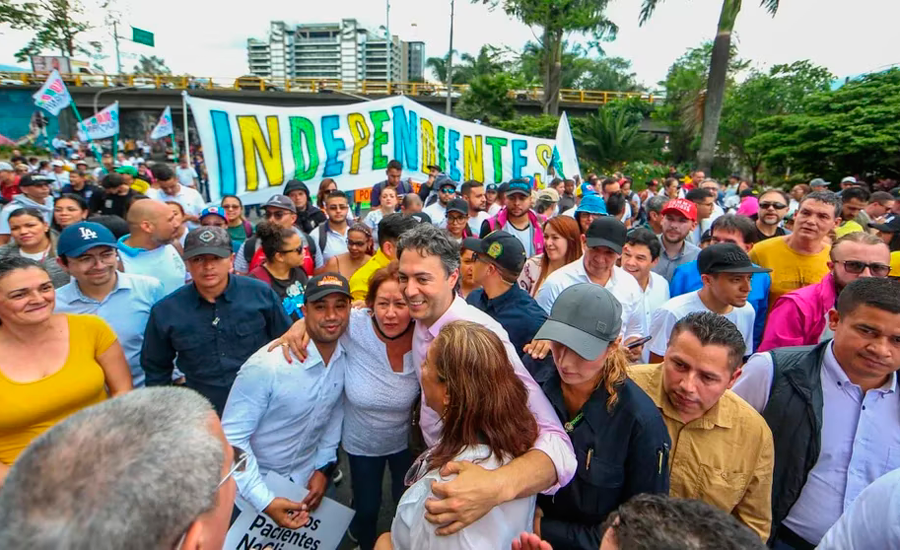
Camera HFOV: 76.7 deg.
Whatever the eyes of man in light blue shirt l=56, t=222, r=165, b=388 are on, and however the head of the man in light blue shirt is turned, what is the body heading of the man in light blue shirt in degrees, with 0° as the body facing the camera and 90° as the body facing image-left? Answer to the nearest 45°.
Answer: approximately 0°

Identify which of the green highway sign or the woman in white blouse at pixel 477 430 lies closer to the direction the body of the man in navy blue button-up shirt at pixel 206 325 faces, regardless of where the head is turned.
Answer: the woman in white blouse

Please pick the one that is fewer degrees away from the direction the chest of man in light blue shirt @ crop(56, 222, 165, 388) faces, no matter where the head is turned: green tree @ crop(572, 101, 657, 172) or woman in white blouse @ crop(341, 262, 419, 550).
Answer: the woman in white blouse

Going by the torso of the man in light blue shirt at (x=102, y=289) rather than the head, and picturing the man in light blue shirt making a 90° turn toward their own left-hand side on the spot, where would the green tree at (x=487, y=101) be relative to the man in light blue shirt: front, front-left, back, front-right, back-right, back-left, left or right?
front-left

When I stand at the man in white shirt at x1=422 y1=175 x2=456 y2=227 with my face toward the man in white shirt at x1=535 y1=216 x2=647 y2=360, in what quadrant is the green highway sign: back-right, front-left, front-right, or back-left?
back-right

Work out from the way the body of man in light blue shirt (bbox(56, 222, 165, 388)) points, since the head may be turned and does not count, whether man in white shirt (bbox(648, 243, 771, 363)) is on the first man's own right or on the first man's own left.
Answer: on the first man's own left

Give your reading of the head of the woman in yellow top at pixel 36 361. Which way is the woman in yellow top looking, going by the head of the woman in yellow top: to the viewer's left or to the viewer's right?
to the viewer's right

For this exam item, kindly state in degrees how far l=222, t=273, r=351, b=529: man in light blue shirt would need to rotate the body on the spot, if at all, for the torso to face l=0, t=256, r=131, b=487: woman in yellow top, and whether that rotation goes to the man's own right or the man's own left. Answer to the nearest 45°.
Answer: approximately 135° to the man's own right

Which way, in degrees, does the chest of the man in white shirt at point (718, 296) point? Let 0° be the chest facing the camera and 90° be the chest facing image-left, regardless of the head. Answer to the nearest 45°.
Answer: approximately 315°

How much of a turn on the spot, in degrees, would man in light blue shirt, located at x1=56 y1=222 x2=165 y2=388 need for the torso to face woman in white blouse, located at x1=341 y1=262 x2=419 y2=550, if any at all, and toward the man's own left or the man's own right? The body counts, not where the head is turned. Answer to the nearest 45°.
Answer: approximately 45° to the man's own left
